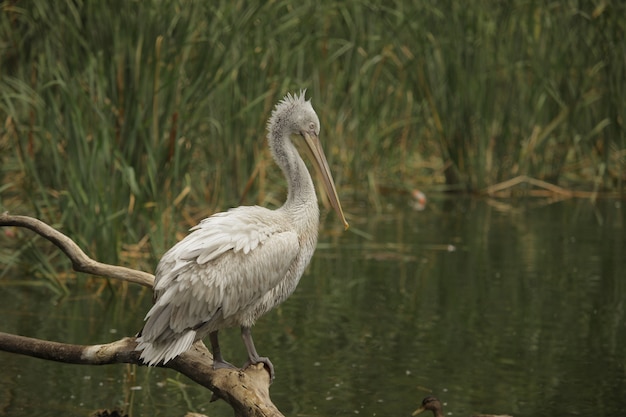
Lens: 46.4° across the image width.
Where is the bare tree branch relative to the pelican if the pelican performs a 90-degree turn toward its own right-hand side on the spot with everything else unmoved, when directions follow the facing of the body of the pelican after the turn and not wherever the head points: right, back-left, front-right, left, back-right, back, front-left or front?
right

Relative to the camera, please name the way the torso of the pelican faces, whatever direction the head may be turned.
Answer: to the viewer's right
